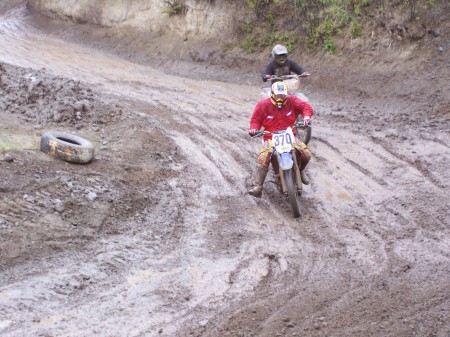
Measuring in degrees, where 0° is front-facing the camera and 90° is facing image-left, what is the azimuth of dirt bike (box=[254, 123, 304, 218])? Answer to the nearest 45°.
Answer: approximately 0°

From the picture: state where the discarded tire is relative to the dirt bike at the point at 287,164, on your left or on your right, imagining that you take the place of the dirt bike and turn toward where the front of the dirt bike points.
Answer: on your right
